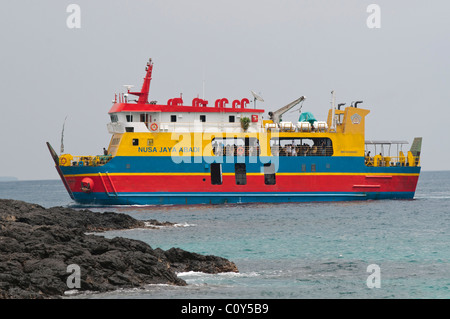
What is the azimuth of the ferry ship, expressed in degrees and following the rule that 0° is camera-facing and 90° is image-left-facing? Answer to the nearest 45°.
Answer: approximately 90°
